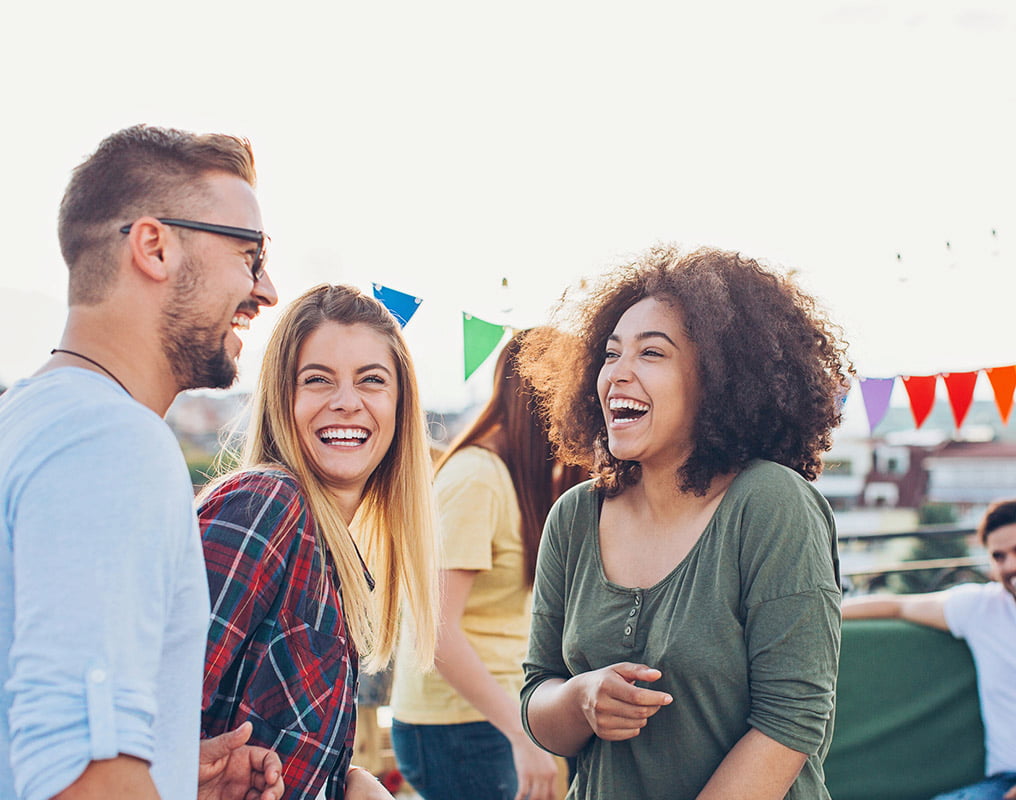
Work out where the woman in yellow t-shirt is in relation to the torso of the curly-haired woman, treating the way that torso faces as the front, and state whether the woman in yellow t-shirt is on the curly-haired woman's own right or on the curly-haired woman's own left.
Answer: on the curly-haired woman's own right

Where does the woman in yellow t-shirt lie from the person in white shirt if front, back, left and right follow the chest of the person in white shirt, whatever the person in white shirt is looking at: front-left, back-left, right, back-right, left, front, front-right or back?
front-right

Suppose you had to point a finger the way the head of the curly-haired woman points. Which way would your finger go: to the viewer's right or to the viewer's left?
to the viewer's left

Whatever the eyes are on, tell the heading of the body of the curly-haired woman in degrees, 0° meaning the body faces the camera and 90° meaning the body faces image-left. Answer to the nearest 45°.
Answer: approximately 45°

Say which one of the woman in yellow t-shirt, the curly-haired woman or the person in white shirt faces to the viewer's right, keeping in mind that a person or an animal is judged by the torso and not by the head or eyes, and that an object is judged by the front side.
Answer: the woman in yellow t-shirt

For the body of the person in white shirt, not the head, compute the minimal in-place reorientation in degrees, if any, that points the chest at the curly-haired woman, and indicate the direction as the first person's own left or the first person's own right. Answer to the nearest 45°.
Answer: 0° — they already face them

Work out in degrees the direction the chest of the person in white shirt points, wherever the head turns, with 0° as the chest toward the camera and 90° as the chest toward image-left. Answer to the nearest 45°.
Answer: approximately 0°

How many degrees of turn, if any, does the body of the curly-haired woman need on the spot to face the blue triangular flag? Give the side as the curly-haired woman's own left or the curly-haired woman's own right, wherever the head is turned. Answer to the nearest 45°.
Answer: approximately 90° to the curly-haired woman's own right

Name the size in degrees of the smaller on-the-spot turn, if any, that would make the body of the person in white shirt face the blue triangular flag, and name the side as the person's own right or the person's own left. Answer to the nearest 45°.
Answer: approximately 45° to the person's own right
